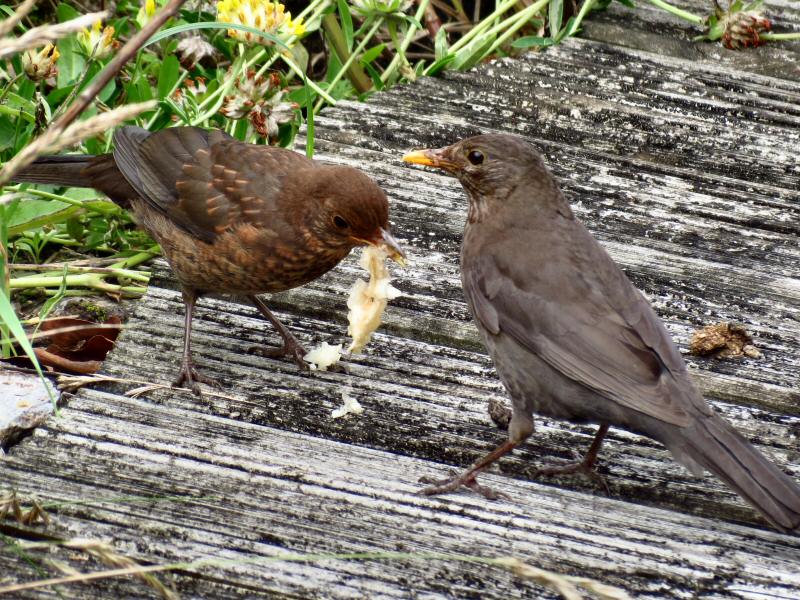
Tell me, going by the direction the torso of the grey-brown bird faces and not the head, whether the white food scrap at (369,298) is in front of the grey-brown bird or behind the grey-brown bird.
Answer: in front

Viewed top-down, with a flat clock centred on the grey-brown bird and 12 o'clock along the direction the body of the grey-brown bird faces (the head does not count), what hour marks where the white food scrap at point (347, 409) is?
The white food scrap is roughly at 11 o'clock from the grey-brown bird.

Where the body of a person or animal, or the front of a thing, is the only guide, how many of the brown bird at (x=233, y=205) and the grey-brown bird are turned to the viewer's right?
1

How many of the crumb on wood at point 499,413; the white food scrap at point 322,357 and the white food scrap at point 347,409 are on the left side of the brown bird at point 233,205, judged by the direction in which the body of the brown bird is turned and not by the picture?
0

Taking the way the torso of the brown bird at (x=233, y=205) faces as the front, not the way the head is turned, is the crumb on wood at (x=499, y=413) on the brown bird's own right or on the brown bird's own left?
on the brown bird's own right

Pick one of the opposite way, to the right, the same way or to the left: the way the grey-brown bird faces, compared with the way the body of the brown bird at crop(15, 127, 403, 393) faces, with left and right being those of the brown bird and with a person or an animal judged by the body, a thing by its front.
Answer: the opposite way

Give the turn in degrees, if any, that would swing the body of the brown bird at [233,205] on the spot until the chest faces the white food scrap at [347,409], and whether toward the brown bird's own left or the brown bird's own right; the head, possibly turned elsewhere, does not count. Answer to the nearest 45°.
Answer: approximately 90° to the brown bird's own right

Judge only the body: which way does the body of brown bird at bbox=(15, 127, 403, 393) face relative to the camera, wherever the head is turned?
to the viewer's right

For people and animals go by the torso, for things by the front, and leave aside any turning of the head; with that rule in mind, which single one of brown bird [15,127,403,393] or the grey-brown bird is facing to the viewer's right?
the brown bird

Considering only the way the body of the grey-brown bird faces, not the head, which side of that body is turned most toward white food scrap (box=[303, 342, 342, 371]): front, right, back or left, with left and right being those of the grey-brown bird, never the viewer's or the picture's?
front

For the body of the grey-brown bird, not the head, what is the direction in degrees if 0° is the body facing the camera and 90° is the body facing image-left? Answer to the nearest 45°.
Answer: approximately 90°
